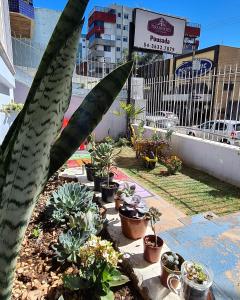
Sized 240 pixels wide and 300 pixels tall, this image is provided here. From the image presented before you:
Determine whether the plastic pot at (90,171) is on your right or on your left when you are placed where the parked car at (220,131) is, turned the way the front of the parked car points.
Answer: on your left

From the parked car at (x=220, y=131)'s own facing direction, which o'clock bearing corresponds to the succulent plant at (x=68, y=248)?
The succulent plant is roughly at 8 o'clock from the parked car.

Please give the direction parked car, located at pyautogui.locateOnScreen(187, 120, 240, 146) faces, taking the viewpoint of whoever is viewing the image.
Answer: facing away from the viewer and to the left of the viewer

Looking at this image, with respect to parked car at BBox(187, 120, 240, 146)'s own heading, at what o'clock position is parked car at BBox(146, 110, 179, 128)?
parked car at BBox(146, 110, 179, 128) is roughly at 12 o'clock from parked car at BBox(187, 120, 240, 146).

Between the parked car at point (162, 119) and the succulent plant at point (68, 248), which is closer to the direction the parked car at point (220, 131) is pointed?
the parked car
